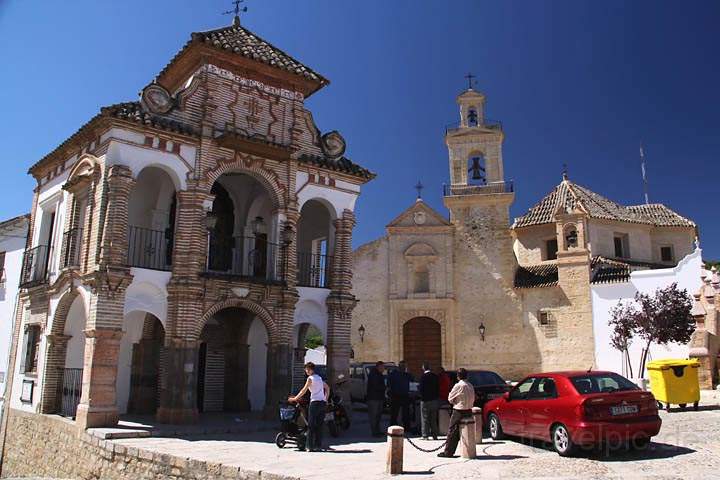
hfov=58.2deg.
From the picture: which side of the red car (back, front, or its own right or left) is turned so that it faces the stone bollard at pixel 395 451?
left

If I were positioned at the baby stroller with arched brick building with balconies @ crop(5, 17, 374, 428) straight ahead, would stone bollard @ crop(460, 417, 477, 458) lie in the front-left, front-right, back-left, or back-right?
back-right

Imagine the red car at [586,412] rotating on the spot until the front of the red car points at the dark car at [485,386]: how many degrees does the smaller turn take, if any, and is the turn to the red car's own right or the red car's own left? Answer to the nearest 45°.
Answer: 0° — it already faces it

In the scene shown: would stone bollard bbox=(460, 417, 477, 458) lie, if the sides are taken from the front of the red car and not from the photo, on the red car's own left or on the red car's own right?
on the red car's own left

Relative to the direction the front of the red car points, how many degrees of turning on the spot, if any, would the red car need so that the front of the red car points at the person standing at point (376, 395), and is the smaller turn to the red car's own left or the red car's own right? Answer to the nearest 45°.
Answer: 0° — it already faces them

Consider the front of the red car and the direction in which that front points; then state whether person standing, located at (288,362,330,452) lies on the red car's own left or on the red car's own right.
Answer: on the red car's own left

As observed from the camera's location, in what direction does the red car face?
facing away from the viewer and to the left of the viewer

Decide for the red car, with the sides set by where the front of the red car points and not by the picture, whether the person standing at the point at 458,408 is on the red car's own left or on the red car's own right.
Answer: on the red car's own left

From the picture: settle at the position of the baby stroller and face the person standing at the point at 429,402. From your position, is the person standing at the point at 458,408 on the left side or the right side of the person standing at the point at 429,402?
right
